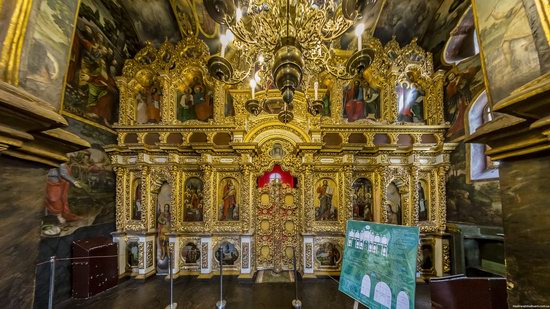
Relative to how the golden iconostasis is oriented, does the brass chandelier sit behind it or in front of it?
in front

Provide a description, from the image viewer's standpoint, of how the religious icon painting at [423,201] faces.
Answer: facing the viewer

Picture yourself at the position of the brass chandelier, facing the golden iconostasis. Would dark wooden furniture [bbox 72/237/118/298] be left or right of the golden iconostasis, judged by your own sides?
left

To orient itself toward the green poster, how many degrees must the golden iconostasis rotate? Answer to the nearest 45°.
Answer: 0° — it already faces it

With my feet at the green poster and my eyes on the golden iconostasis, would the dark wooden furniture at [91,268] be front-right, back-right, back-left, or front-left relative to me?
front-left

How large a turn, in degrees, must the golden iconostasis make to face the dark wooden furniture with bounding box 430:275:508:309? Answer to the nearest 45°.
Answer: approximately 45° to its left

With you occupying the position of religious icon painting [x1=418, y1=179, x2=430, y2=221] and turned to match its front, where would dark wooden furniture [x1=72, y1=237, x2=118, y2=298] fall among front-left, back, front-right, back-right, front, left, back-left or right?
front-right
